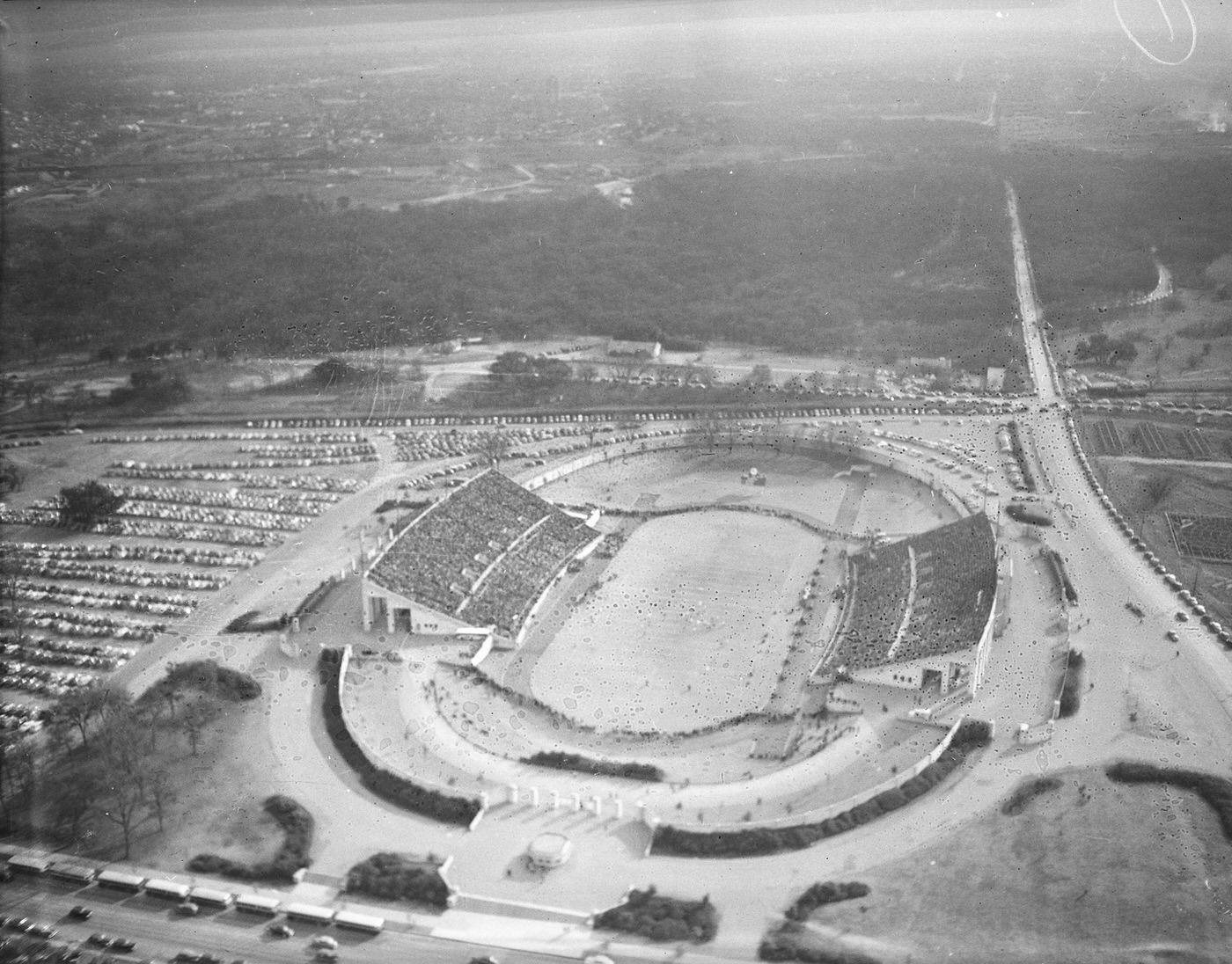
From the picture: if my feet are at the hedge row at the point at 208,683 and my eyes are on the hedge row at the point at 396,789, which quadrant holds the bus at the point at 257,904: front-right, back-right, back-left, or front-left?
front-right

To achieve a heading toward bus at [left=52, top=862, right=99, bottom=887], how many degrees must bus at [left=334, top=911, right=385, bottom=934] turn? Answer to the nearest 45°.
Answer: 0° — it already faces it

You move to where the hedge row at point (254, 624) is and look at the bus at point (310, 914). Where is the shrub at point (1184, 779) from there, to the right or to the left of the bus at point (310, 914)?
left

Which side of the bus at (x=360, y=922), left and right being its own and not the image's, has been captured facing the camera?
left

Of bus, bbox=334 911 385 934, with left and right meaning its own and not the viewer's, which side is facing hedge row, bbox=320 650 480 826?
right

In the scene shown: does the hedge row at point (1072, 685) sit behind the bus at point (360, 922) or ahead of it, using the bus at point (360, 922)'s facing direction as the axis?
behind

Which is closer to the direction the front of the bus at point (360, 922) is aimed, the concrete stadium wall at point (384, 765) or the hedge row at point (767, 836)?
the concrete stadium wall

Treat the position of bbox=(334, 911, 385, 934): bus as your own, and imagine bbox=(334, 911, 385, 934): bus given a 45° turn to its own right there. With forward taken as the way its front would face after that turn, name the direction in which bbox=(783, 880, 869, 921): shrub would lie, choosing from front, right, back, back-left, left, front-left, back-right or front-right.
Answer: back-right

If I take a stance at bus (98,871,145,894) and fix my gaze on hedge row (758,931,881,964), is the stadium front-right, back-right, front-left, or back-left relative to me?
front-left

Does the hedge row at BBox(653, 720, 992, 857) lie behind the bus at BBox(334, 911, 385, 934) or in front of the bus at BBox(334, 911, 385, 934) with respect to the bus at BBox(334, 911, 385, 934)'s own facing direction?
behind

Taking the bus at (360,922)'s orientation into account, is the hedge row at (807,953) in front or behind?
behind
